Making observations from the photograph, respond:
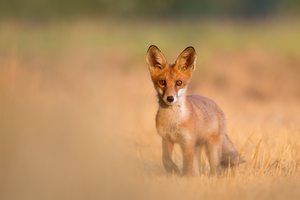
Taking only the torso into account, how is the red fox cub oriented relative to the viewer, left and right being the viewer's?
facing the viewer and to the left of the viewer
